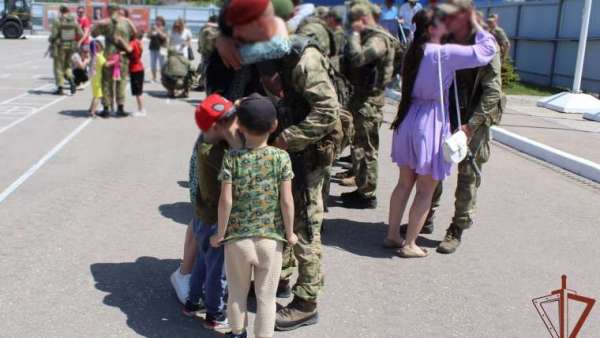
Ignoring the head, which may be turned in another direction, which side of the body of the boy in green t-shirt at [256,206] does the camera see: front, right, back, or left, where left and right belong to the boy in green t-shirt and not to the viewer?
back

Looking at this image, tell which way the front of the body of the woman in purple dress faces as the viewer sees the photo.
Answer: to the viewer's right

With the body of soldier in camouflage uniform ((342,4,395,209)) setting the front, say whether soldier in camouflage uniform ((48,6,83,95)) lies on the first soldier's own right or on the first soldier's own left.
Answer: on the first soldier's own right

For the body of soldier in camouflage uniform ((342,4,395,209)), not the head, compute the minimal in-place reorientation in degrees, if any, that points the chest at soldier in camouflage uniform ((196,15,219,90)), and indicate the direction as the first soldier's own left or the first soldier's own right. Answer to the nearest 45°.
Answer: approximately 90° to the first soldier's own right

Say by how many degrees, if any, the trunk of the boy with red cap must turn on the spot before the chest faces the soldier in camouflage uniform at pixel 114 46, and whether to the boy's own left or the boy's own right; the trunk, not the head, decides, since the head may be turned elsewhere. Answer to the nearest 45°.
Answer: approximately 90° to the boy's own left

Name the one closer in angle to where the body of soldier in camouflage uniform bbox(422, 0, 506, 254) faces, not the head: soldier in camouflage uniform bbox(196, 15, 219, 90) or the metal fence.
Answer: the soldier in camouflage uniform

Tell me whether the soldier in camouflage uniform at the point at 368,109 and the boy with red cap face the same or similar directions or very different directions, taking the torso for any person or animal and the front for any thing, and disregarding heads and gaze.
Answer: very different directions
